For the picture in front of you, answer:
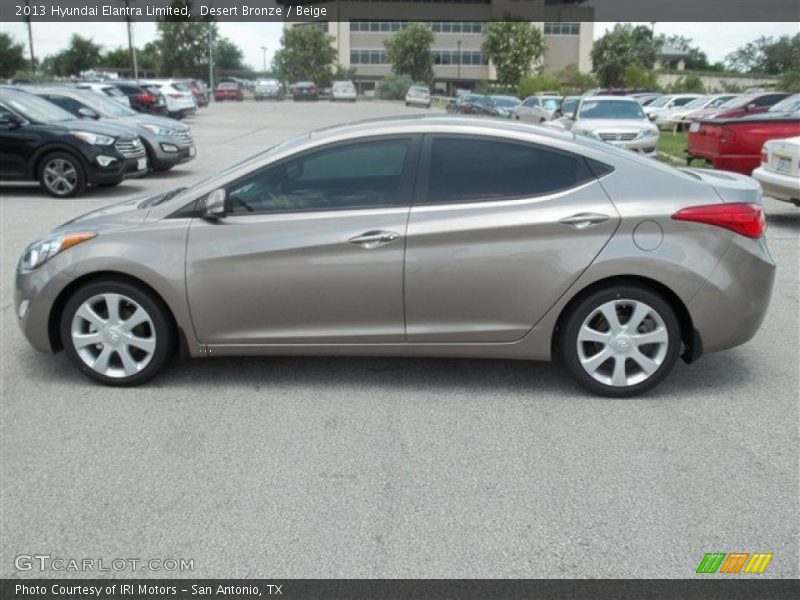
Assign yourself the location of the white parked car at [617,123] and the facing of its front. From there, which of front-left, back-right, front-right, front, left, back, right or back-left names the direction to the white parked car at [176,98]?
back-right

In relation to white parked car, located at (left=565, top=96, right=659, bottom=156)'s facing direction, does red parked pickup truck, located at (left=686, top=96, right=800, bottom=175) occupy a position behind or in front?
in front

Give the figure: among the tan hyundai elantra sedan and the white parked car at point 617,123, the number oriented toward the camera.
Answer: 1

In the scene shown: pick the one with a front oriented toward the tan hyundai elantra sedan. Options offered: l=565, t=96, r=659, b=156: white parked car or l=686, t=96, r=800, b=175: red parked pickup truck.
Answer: the white parked car

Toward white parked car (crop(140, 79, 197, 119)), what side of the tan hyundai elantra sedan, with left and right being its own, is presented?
right

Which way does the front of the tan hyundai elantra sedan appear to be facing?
to the viewer's left

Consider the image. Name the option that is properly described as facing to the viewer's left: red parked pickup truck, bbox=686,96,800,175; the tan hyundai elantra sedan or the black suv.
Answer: the tan hyundai elantra sedan

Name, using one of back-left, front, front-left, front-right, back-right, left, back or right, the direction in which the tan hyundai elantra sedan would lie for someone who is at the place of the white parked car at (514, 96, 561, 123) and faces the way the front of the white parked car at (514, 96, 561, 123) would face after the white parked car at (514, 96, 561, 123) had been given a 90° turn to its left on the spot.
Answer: front-right

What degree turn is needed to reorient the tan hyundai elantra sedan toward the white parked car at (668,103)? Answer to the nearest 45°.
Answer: approximately 90° to its right

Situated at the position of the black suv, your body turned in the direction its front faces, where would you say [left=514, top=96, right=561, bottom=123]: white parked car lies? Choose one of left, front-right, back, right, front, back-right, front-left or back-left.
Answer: left

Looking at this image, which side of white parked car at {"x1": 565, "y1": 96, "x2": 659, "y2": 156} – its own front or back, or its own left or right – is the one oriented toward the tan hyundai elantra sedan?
front

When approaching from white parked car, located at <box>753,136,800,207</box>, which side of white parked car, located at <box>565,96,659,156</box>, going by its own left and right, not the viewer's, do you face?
front

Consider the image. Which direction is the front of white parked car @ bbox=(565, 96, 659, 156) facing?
toward the camera

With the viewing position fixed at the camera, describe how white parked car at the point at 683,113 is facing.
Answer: facing the viewer and to the left of the viewer

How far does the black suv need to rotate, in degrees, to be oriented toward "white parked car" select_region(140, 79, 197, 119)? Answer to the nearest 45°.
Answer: approximately 135° to its left

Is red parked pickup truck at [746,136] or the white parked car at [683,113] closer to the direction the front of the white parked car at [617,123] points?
the red parked pickup truck
